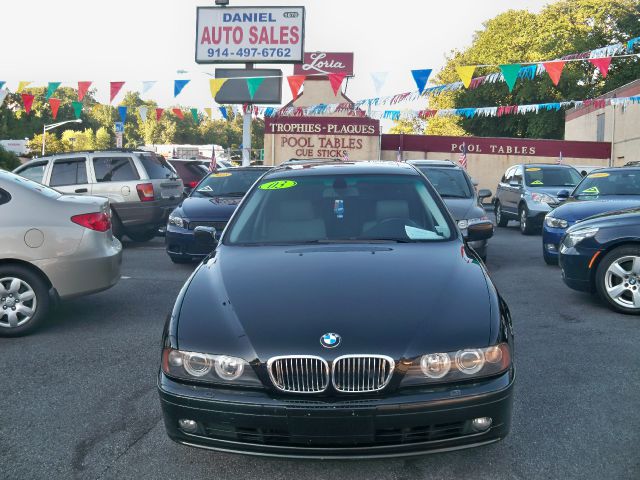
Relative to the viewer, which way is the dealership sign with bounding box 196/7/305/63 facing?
toward the camera

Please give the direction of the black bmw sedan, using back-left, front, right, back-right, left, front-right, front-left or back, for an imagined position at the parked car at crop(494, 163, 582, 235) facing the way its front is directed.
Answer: front-right

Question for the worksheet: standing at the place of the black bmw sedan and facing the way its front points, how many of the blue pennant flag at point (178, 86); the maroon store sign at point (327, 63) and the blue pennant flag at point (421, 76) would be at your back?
3

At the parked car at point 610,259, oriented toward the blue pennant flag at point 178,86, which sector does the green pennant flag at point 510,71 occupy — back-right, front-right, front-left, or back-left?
front-right

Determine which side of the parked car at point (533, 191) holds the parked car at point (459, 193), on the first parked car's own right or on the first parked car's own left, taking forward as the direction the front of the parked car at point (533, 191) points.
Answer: on the first parked car's own right

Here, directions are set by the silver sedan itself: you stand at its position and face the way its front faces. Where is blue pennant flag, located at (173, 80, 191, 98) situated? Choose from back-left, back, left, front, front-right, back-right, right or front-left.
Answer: right

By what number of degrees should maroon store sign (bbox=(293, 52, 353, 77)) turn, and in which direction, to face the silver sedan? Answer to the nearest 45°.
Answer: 0° — it already faces it

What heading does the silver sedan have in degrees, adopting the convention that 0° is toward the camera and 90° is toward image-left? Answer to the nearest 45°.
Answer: approximately 90°

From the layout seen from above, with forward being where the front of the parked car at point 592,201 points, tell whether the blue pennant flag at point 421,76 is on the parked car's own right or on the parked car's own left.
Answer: on the parked car's own right

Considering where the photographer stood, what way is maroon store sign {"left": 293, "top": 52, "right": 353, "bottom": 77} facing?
facing the viewer

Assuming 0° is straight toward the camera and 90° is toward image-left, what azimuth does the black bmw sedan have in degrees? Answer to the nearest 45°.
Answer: approximately 0°
